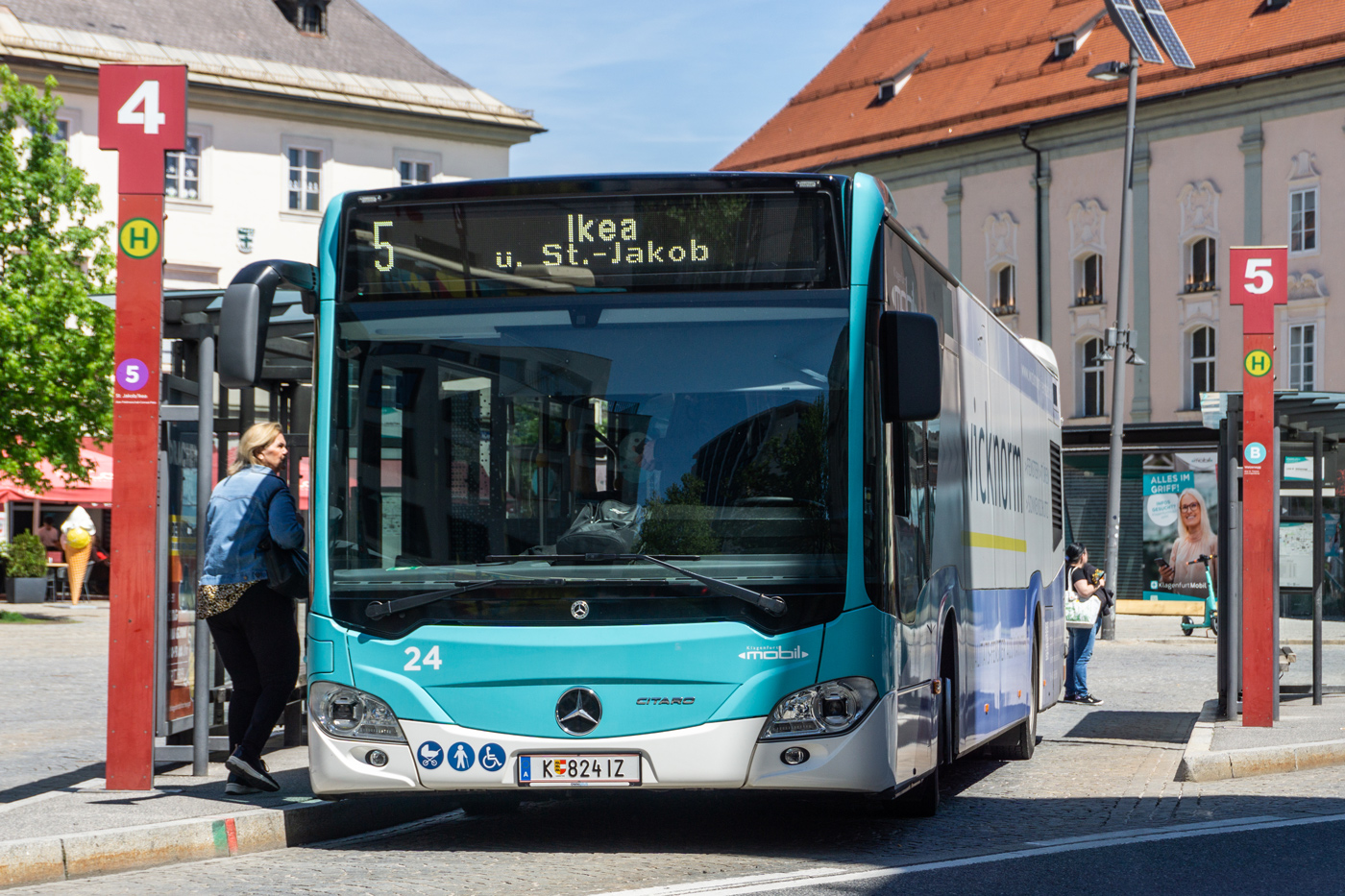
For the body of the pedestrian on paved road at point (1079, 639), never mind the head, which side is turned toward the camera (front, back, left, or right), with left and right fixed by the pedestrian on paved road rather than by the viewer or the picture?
right

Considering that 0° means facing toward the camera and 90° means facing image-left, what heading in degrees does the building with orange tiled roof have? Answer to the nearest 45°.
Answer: approximately 45°

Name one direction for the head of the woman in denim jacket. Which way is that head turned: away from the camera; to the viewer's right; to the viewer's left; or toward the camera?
to the viewer's right

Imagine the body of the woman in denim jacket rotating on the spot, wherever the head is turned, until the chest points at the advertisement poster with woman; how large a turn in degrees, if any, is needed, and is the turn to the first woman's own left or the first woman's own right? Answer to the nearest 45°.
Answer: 0° — they already face it

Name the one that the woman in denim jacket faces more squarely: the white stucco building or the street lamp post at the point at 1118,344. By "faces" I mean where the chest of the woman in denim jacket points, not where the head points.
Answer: the street lamp post

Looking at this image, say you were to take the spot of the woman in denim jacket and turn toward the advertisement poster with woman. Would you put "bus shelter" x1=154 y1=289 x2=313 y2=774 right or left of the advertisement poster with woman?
left

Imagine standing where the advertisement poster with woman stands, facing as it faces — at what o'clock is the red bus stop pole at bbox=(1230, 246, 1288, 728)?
The red bus stop pole is roughly at 12 o'clock from the advertisement poster with woman.

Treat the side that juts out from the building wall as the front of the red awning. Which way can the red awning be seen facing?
toward the camera

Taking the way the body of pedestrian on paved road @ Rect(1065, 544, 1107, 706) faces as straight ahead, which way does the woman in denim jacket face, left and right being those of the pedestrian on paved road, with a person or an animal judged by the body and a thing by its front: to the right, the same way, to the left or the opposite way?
to the left

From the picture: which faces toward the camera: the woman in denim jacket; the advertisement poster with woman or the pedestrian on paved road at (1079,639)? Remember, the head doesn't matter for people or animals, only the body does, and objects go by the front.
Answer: the advertisement poster with woman

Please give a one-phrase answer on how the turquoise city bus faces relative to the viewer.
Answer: facing the viewer

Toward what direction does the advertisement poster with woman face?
toward the camera

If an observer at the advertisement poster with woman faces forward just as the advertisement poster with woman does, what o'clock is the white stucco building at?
The white stucco building is roughly at 3 o'clock from the advertisement poster with woman.

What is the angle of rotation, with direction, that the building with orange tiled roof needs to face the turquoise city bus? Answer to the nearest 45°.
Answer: approximately 45° to its left

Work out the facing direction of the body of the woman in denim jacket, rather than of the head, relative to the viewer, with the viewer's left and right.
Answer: facing away from the viewer and to the right of the viewer
